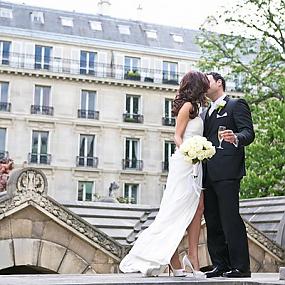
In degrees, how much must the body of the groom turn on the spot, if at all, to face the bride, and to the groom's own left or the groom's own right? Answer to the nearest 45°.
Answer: approximately 45° to the groom's own right

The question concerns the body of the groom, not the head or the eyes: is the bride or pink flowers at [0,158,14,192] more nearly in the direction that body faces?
the bride

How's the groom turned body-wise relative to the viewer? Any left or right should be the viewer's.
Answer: facing the viewer and to the left of the viewer

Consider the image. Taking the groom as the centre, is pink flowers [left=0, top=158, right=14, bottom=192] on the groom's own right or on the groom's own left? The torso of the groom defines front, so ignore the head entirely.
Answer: on the groom's own right

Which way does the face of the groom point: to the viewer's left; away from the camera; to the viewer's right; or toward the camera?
to the viewer's left
